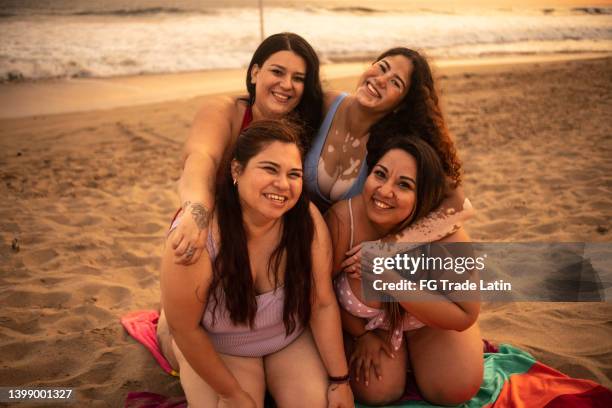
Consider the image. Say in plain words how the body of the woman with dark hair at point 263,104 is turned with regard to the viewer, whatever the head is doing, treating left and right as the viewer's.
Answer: facing the viewer

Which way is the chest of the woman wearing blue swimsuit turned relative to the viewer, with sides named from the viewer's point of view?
facing the viewer and to the left of the viewer

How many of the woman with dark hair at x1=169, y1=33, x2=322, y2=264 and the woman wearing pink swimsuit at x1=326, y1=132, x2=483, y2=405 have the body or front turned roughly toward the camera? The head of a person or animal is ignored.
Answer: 2

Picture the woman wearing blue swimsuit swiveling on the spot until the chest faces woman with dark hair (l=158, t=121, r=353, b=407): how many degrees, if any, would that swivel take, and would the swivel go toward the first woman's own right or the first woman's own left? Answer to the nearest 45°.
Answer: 0° — they already face them

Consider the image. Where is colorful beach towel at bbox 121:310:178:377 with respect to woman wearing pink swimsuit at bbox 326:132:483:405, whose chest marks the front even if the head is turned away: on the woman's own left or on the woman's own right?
on the woman's own right

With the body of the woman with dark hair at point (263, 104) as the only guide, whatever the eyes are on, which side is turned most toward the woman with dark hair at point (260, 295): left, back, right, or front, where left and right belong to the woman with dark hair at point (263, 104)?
front

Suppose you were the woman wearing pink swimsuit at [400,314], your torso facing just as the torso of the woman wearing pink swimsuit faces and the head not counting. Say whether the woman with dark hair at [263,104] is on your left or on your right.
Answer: on your right

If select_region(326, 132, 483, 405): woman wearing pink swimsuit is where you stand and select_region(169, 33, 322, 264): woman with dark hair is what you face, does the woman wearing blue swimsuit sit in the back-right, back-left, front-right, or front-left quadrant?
front-right
